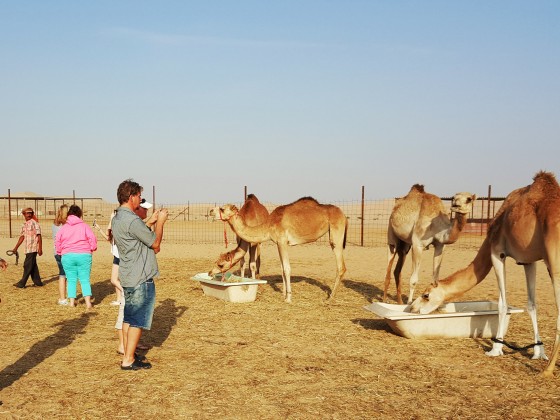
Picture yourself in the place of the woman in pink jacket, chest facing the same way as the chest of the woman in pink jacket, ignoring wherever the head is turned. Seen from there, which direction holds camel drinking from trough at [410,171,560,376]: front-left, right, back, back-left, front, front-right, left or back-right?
back-right

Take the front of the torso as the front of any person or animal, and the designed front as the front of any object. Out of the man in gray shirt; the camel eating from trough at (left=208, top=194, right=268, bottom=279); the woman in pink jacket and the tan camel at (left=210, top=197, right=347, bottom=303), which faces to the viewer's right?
the man in gray shirt

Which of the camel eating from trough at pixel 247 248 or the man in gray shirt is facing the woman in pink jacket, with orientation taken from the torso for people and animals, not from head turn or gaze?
the camel eating from trough

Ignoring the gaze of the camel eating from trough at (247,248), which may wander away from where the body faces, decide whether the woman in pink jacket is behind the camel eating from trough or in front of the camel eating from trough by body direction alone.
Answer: in front

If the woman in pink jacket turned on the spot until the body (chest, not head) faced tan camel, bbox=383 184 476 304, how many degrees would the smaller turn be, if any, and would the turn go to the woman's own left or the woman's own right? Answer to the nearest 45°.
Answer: approximately 90° to the woman's own right

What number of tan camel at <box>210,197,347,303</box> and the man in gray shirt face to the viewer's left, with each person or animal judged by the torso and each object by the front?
1

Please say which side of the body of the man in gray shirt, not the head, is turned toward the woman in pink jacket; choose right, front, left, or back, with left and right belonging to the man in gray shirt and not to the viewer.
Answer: left

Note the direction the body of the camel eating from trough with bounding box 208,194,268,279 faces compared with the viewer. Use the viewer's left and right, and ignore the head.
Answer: facing the viewer and to the left of the viewer

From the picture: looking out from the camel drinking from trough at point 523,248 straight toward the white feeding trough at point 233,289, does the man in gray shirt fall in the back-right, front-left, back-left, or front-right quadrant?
front-left

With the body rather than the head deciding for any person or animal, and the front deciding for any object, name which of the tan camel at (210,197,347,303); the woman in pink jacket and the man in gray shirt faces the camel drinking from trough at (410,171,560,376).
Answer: the man in gray shirt

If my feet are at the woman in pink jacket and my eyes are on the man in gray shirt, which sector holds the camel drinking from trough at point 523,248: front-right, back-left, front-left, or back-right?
front-left

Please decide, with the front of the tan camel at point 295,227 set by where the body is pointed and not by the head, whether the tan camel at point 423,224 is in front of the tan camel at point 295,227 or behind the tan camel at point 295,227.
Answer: behind

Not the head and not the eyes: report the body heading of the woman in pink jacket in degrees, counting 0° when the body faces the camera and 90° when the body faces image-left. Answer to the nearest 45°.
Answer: approximately 180°

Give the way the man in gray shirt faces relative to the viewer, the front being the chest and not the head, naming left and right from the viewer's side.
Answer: facing to the right of the viewer

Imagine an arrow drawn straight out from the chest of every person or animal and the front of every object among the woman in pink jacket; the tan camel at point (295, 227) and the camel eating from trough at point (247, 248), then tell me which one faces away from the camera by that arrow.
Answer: the woman in pink jacket

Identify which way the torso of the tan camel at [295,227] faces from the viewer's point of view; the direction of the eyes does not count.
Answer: to the viewer's left
